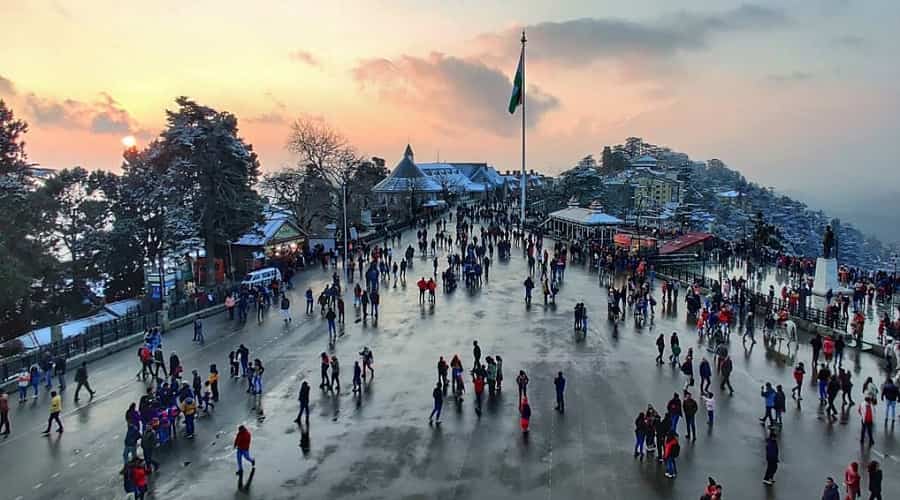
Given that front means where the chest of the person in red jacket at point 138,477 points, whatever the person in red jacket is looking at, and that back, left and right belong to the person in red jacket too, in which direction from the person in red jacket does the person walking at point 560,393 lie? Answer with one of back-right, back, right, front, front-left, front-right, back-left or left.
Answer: right

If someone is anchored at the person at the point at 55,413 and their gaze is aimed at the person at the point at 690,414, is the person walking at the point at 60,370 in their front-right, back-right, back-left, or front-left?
back-left

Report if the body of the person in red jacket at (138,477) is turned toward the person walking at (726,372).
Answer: no

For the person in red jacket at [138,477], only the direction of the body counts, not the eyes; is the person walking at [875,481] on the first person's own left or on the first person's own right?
on the first person's own right

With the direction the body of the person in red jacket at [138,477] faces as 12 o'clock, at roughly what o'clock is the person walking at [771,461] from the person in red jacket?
The person walking is roughly at 4 o'clock from the person in red jacket.

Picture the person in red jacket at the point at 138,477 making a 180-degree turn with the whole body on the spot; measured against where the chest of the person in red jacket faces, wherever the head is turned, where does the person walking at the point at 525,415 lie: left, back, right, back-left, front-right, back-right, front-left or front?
left

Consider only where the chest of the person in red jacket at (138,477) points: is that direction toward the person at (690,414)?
no

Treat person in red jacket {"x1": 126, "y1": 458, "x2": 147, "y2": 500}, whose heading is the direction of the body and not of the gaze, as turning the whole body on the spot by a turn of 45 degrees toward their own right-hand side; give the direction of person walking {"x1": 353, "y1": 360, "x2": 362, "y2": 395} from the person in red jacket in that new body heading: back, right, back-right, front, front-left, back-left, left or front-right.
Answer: front

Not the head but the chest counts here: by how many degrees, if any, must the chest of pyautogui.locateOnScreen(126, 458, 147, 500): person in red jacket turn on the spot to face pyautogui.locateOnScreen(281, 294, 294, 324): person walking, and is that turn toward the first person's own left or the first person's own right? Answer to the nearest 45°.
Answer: approximately 45° to the first person's own right

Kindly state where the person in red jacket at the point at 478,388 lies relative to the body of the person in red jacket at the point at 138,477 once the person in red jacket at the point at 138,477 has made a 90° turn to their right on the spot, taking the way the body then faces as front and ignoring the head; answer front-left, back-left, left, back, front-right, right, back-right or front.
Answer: front

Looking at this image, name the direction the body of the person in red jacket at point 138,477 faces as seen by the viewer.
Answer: away from the camera

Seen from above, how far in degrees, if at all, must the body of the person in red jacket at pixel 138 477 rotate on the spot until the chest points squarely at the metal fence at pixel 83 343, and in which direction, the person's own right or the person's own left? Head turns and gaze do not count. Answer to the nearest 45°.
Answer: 0° — they already face it

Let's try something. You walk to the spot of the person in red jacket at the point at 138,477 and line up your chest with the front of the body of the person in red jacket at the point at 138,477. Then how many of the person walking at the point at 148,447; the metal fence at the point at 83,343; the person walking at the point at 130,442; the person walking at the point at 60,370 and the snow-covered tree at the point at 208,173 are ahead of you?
5

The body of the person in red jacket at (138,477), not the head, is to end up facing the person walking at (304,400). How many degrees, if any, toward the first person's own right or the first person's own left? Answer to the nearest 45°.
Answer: approximately 45° to the first person's own right

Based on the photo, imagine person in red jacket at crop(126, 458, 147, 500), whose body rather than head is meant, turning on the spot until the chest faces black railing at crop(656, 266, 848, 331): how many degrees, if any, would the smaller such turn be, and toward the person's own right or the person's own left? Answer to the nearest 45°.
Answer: approximately 90° to the person's own right

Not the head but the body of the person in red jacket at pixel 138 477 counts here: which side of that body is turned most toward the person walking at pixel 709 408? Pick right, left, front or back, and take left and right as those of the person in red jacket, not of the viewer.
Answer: right

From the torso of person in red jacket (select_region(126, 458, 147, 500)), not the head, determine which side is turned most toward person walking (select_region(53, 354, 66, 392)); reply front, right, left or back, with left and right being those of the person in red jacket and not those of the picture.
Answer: front

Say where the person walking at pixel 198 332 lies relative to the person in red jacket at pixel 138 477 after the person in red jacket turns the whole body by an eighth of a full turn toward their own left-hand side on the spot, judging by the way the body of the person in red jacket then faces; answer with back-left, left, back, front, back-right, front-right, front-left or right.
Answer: front-right

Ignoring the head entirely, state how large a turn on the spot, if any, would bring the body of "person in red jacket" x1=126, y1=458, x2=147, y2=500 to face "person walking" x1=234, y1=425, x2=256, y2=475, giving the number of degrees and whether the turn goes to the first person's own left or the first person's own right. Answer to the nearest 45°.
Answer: approximately 90° to the first person's own right

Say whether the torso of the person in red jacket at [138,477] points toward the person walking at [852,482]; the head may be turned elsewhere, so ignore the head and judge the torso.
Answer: no
